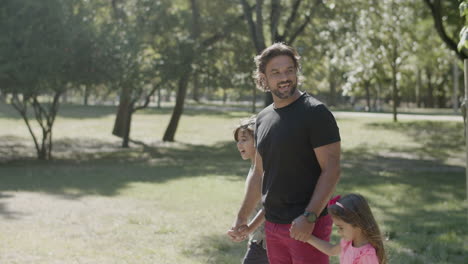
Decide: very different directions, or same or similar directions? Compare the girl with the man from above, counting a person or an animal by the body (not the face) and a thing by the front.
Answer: same or similar directions

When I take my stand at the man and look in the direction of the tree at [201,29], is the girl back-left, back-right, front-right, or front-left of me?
back-right

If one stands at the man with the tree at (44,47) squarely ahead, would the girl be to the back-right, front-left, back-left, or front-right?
back-right

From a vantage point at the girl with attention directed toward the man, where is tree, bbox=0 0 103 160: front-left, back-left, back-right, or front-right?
front-right
